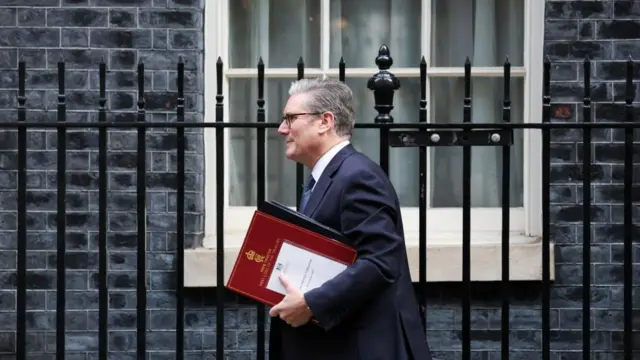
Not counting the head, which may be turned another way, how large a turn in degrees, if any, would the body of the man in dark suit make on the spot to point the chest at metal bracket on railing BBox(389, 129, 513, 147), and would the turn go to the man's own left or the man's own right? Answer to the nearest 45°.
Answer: approximately 135° to the man's own right

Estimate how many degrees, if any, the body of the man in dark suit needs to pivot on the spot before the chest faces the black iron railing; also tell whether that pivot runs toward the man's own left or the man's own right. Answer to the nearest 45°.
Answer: approximately 90° to the man's own right

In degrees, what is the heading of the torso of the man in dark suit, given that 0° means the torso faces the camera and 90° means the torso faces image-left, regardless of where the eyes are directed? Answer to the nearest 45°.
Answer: approximately 90°

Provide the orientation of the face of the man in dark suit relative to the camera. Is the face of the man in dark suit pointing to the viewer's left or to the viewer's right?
to the viewer's left
